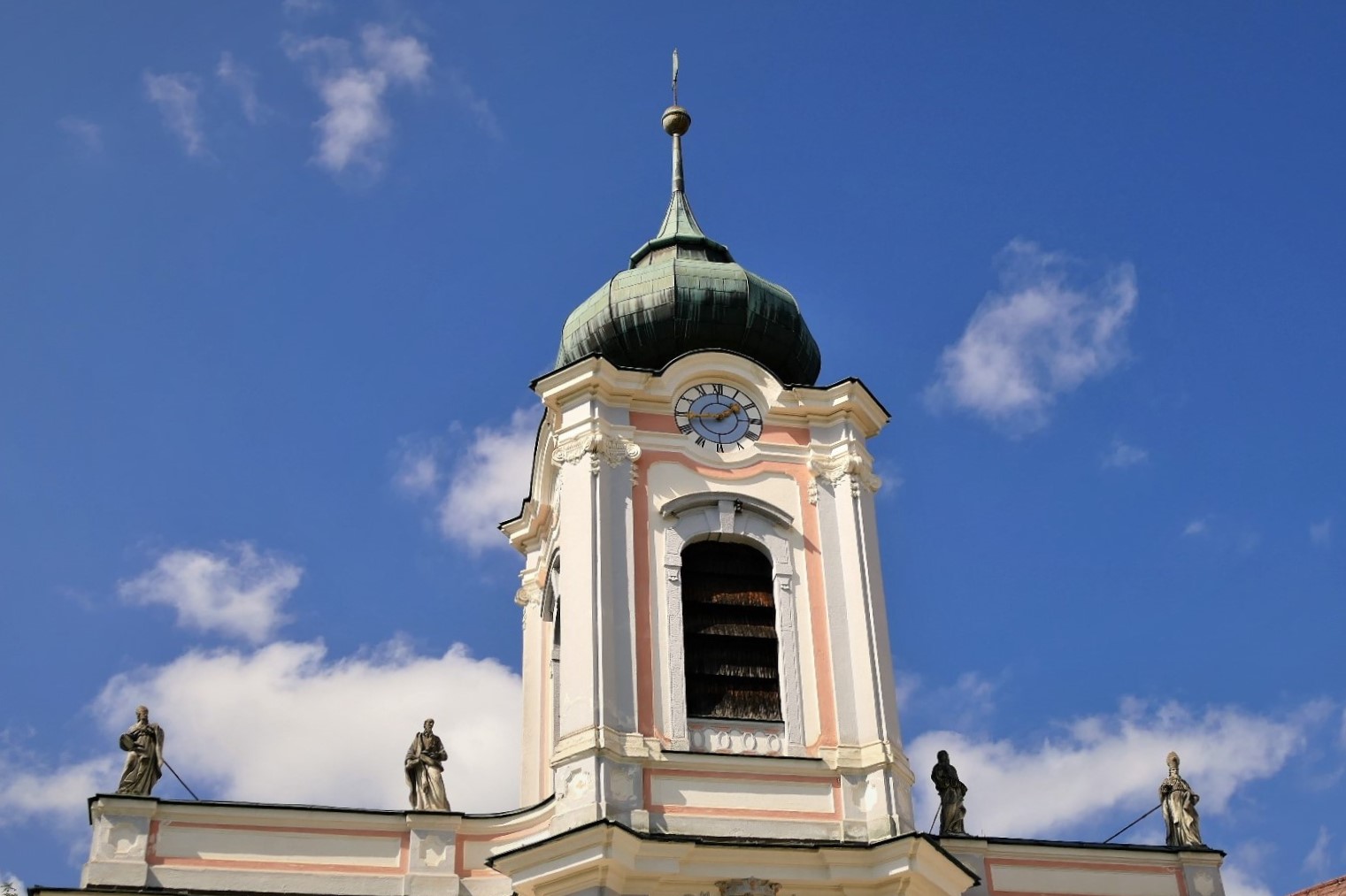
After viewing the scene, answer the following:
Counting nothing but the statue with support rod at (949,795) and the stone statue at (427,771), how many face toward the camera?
2

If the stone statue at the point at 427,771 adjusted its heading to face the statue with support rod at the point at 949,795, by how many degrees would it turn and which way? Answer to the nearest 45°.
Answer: approximately 90° to its left

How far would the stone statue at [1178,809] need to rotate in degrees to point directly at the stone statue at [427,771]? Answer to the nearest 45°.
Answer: approximately 45° to its right

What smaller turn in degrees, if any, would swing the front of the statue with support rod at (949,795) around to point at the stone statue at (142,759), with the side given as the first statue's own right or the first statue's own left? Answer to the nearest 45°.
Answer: approximately 90° to the first statue's own right

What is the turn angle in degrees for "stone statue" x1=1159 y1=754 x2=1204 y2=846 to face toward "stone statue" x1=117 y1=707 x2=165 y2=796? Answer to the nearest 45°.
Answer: approximately 45° to its right
